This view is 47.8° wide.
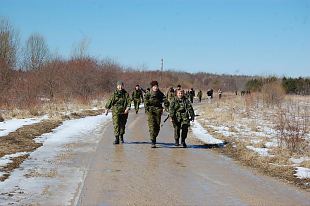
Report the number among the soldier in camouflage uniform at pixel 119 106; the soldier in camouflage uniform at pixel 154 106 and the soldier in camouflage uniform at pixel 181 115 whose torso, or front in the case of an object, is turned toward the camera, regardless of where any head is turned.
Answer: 3

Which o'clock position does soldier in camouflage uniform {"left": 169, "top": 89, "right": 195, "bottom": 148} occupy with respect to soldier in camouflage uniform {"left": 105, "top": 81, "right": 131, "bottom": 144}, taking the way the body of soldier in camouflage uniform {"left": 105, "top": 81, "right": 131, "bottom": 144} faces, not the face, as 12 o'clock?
soldier in camouflage uniform {"left": 169, "top": 89, "right": 195, "bottom": 148} is roughly at 10 o'clock from soldier in camouflage uniform {"left": 105, "top": 81, "right": 131, "bottom": 144}.

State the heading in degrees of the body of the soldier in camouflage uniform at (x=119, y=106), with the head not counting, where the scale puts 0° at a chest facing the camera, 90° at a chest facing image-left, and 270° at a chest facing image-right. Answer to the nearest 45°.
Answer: approximately 0°

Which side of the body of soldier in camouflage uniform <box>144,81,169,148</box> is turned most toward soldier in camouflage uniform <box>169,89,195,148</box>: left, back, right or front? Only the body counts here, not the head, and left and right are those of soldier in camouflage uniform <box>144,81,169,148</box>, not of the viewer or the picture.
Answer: left

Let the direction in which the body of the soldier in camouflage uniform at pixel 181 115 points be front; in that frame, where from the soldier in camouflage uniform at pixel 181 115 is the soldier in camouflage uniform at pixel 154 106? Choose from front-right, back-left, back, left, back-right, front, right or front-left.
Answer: right

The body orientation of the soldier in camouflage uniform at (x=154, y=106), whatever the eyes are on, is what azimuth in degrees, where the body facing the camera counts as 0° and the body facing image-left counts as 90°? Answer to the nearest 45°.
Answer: approximately 0°
